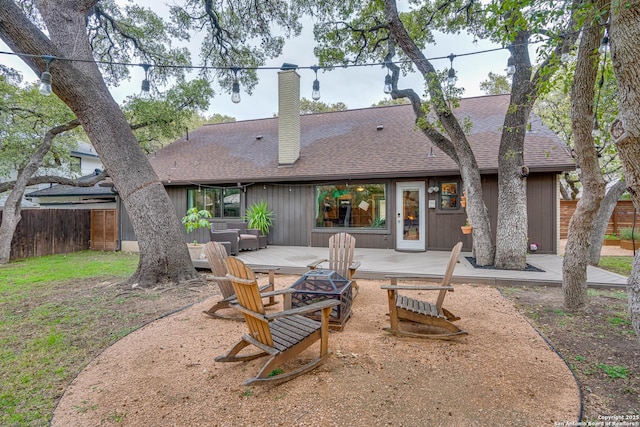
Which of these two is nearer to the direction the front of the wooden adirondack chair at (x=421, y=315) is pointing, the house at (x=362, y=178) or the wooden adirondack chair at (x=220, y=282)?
the wooden adirondack chair

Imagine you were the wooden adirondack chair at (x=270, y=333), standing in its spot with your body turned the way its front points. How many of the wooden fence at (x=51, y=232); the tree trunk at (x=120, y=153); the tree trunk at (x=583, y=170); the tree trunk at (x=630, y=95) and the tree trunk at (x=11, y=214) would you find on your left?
3

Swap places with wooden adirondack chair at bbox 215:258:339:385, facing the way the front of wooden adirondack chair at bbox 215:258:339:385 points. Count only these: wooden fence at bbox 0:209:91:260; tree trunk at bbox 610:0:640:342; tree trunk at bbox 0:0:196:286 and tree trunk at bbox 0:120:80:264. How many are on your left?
3

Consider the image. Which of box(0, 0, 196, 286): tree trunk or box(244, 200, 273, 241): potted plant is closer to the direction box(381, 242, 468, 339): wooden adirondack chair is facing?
the tree trunk

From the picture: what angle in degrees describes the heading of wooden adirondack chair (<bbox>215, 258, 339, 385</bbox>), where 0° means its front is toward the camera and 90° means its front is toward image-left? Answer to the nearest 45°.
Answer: approximately 225°

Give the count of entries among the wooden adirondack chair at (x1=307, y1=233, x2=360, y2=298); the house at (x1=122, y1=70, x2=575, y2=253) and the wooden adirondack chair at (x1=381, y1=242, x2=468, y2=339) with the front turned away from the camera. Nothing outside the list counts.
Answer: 1

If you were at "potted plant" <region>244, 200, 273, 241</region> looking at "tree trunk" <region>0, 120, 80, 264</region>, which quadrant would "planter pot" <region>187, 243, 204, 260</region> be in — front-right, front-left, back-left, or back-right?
front-left

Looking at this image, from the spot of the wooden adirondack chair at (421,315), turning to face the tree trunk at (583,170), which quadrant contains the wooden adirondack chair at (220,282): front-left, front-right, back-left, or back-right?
back-left

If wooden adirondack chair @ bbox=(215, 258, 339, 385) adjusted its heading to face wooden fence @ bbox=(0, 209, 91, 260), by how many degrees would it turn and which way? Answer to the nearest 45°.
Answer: approximately 90° to its left

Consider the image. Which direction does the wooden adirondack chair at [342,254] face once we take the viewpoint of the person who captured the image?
facing the viewer and to the left of the viewer

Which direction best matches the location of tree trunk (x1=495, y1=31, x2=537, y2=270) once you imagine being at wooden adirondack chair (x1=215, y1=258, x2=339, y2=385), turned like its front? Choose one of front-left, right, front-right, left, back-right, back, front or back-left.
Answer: front

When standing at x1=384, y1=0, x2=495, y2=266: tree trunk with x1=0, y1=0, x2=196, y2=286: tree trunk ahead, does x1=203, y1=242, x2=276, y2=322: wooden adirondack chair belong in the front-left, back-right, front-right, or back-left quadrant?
front-left

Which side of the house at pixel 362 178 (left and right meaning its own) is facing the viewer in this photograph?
back

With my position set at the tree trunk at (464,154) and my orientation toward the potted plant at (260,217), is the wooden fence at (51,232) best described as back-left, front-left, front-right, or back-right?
front-left

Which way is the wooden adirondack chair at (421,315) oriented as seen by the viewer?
to the viewer's left
